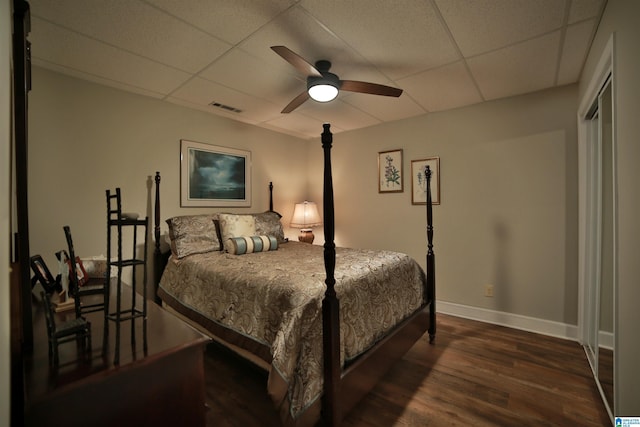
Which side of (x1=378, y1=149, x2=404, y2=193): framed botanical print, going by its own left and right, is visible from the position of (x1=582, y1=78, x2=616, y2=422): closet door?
left

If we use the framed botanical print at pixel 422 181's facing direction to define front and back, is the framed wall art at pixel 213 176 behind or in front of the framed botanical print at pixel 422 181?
in front

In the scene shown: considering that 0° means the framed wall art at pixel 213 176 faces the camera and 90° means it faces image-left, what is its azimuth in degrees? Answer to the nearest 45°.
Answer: approximately 315°

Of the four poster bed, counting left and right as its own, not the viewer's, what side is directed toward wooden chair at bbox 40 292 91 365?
right

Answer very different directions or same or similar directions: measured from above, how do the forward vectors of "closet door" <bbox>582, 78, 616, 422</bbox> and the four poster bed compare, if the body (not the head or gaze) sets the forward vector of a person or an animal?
very different directions

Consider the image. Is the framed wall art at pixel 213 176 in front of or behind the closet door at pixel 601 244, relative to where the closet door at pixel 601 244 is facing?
in front

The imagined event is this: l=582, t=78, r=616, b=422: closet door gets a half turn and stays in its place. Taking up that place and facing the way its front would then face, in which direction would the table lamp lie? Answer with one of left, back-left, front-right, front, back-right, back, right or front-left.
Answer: back

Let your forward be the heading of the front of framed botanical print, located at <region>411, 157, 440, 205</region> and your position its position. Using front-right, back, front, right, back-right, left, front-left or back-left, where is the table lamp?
front-right

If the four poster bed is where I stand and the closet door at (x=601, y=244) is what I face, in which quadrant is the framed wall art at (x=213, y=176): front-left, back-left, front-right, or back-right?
back-left

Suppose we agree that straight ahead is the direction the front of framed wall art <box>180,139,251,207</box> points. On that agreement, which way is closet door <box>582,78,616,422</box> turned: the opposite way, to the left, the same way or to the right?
the opposite way

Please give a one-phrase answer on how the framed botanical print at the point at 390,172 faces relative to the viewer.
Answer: facing the viewer and to the left of the viewer

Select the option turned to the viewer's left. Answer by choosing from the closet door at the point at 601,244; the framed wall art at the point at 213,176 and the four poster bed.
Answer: the closet door

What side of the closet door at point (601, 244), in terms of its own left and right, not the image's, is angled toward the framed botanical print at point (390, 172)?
front

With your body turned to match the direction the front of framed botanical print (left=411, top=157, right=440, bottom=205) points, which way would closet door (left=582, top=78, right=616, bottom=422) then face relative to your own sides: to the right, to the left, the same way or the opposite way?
to the right

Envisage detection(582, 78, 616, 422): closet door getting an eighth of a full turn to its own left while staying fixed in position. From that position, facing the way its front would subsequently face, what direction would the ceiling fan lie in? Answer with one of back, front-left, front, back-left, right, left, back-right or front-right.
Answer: front

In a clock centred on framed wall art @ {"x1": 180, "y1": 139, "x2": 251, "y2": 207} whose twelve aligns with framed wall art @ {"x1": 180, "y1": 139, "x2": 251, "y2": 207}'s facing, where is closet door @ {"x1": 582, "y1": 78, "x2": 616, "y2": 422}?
The closet door is roughly at 12 o'clock from the framed wall art.

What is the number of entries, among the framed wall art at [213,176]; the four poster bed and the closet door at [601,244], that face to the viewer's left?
1

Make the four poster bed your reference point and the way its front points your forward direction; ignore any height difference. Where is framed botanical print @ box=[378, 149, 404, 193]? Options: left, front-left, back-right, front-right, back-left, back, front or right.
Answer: left
